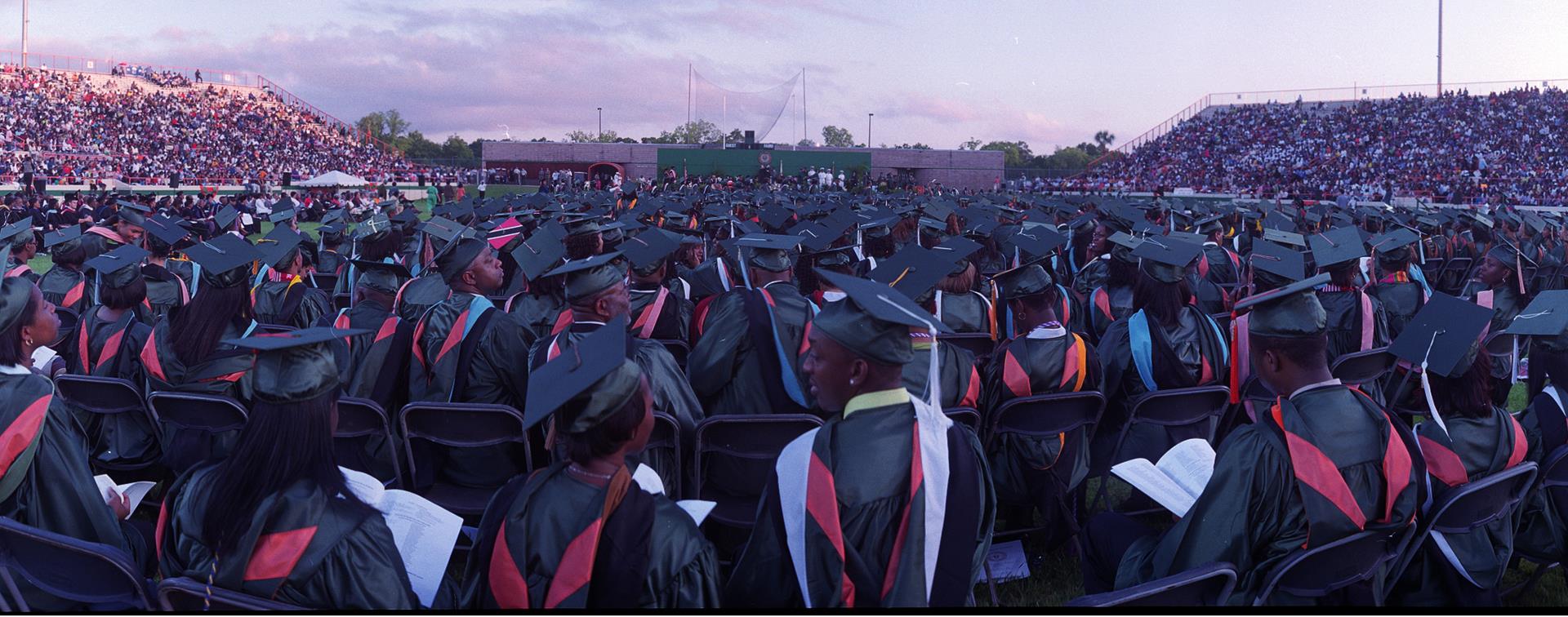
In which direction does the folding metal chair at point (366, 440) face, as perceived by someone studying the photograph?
facing away from the viewer and to the right of the viewer

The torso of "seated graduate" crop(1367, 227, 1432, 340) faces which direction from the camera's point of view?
away from the camera

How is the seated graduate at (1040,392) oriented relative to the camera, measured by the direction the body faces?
away from the camera

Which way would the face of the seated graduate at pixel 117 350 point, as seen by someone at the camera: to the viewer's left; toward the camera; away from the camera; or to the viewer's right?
away from the camera

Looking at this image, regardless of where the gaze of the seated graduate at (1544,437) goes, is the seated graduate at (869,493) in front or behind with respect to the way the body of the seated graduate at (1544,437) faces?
behind

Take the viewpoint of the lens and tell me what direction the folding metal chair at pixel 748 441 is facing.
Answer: facing away from the viewer

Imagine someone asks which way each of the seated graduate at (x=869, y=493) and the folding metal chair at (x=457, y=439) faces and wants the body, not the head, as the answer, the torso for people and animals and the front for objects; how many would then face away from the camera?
2

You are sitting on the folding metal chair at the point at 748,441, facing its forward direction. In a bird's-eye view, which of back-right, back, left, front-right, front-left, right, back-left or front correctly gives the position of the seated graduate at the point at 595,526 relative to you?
back

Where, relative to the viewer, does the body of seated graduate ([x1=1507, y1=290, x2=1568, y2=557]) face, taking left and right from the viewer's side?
facing away from the viewer
